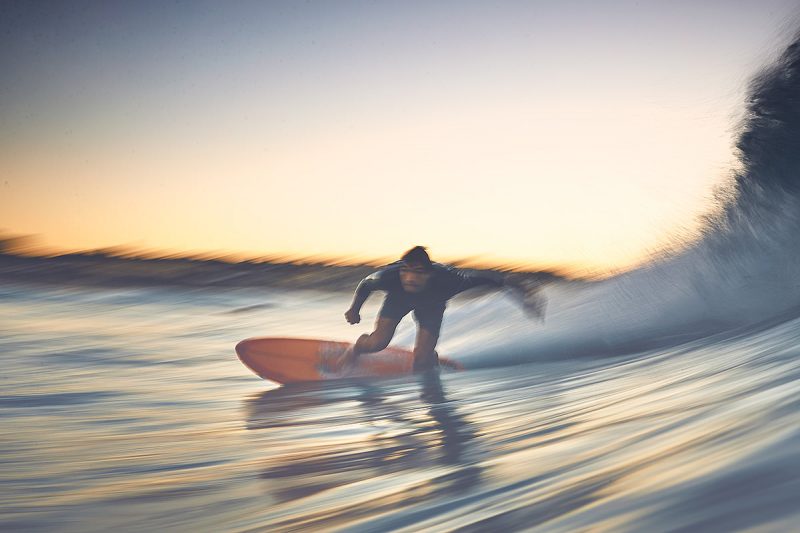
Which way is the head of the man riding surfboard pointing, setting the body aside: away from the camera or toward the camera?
toward the camera

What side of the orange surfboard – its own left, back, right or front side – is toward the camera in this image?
left

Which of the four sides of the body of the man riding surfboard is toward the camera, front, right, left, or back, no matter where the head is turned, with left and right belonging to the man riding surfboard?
front
